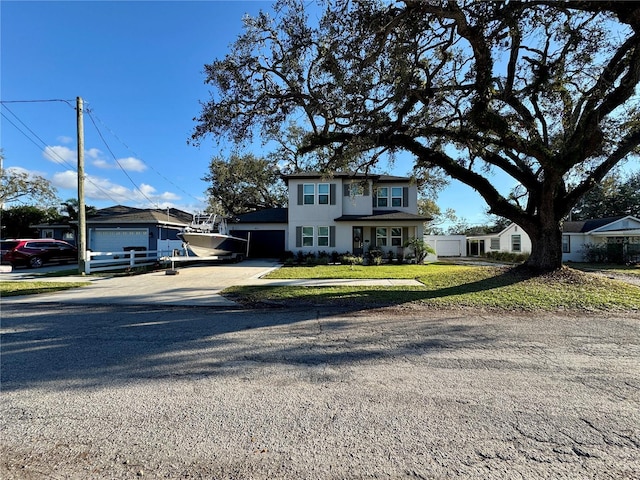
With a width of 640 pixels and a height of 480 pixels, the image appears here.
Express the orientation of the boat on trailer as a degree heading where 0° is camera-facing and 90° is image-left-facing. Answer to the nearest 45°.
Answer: approximately 45°

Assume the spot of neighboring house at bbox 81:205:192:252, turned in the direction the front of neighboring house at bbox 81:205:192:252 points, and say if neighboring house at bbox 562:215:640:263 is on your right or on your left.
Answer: on your left

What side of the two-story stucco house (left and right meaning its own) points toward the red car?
right

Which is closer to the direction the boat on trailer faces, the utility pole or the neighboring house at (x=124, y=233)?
the utility pole

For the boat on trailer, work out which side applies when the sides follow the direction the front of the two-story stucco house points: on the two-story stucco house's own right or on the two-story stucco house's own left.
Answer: on the two-story stucco house's own right

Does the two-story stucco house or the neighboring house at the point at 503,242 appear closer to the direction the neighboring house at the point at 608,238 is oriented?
the two-story stucco house

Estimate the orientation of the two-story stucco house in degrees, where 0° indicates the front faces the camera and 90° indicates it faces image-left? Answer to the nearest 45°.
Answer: approximately 0°

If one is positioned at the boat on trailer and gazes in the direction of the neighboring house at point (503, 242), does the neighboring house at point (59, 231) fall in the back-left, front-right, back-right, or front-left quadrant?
back-left

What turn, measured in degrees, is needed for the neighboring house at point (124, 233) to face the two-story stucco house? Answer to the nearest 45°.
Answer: approximately 45° to its left

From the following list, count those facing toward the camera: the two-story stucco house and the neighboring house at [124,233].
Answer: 2

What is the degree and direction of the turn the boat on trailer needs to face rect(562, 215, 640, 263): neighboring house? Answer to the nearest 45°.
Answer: approximately 135° to its left

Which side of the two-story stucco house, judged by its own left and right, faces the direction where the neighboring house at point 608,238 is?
left
